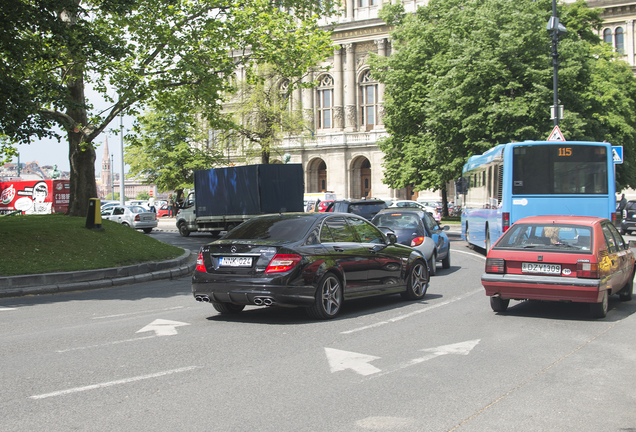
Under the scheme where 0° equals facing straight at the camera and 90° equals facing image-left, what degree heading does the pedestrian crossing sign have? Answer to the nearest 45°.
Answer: approximately 0°

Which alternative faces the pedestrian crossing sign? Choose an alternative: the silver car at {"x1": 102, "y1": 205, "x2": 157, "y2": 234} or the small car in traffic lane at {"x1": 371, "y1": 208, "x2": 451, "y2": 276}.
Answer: the small car in traffic lane

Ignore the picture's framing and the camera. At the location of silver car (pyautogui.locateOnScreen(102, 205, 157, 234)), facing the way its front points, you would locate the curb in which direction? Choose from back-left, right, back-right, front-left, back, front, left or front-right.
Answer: back-left

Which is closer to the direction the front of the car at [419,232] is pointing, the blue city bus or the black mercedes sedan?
the blue city bus

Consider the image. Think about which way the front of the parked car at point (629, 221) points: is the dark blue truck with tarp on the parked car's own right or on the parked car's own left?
on the parked car's own left

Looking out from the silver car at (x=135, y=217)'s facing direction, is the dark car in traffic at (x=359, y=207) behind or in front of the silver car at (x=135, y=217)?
behind

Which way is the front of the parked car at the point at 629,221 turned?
away from the camera

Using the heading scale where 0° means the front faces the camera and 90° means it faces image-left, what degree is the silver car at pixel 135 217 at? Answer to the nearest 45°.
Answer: approximately 135°

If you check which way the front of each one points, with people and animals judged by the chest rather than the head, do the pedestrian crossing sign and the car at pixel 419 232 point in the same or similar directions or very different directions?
very different directions

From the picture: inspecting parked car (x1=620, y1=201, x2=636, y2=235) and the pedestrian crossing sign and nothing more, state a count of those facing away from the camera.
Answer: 1

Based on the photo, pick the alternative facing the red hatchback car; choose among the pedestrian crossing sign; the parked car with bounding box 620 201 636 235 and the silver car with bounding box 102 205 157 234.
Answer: the pedestrian crossing sign

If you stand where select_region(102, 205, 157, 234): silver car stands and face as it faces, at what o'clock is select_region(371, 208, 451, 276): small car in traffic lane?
The small car in traffic lane is roughly at 7 o'clock from the silver car.
